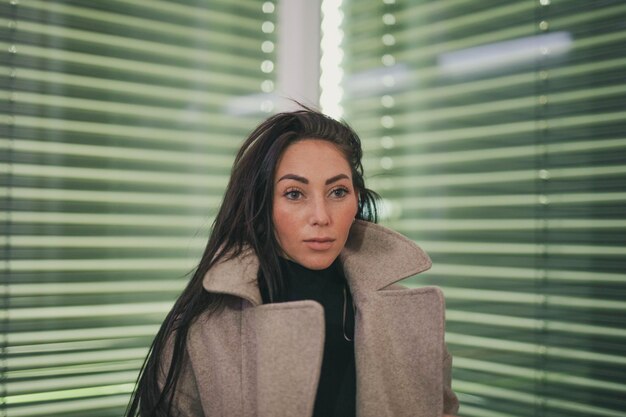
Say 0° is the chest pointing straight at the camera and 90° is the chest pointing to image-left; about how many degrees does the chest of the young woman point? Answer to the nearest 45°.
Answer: approximately 315°

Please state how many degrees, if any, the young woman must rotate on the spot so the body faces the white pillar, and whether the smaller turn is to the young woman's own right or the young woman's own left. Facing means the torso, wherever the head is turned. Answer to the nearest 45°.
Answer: approximately 135° to the young woman's own left
